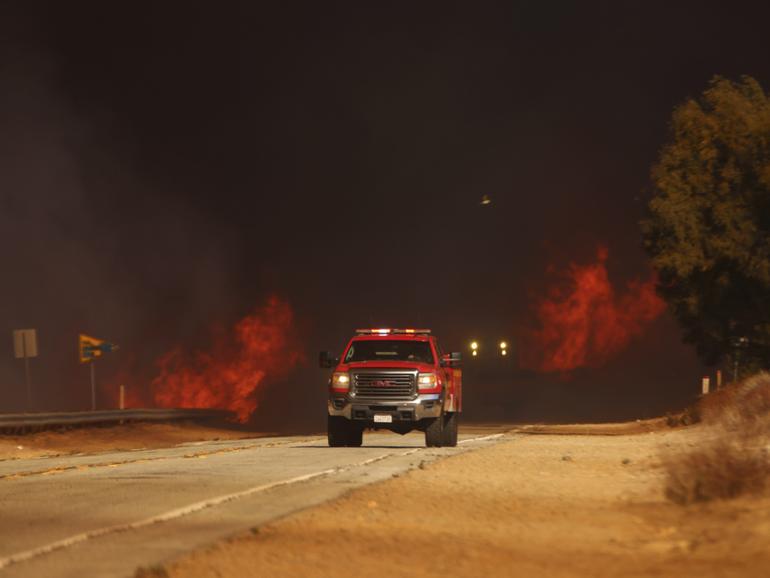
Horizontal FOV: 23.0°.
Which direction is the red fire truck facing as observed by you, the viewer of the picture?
facing the viewer

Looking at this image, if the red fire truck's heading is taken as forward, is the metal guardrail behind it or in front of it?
behind

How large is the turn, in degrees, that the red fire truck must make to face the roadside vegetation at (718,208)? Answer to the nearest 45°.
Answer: approximately 135° to its left

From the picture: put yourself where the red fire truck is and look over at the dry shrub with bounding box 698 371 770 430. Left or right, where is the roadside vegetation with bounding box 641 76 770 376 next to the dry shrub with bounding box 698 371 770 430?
left

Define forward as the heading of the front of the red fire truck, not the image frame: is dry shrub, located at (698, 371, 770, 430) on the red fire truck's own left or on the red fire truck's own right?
on the red fire truck's own left
